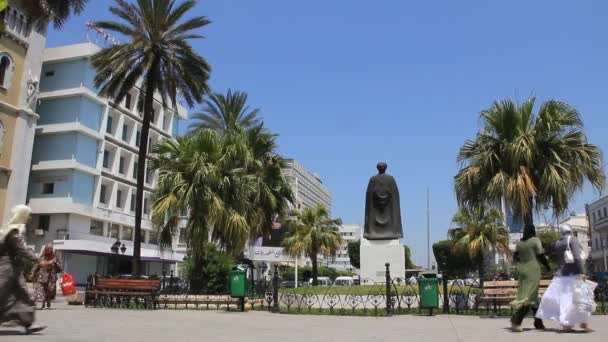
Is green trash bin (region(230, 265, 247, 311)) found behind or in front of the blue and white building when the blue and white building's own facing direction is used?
in front

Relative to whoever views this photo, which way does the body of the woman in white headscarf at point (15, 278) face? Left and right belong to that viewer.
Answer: facing to the right of the viewer

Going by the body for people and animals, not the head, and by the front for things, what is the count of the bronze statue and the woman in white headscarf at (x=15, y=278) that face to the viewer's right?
1

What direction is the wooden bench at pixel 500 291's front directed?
toward the camera

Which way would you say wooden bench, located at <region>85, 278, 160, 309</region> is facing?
toward the camera

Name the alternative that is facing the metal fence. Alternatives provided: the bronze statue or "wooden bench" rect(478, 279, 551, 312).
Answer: the bronze statue

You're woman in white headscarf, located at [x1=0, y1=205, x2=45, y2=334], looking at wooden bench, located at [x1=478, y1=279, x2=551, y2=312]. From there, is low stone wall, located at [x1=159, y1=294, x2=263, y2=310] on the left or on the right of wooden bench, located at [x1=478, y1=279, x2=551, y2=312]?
left

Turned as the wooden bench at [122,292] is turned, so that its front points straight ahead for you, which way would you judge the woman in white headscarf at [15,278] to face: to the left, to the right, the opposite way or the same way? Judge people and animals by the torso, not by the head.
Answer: to the left

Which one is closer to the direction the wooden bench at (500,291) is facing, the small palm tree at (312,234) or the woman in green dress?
the woman in green dress

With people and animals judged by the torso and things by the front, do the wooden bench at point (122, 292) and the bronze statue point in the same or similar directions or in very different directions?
same or similar directions

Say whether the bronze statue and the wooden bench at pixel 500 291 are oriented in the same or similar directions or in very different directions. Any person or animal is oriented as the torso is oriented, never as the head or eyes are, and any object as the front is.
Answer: same or similar directions

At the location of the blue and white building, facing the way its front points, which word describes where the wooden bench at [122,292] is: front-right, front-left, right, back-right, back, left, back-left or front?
front-right

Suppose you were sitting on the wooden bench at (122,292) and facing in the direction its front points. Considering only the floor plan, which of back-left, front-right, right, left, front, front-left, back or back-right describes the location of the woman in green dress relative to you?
front-left

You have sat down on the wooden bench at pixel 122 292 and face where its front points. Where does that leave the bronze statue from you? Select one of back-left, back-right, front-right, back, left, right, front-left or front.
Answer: left

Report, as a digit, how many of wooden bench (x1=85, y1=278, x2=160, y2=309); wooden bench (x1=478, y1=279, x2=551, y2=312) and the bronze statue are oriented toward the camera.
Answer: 3

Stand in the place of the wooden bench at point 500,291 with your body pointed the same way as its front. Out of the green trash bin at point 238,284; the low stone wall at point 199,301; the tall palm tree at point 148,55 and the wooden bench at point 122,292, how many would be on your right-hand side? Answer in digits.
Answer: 4

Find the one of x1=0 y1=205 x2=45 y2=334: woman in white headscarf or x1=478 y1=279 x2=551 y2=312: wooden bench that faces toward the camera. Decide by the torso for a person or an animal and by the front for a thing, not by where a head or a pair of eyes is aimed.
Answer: the wooden bench
